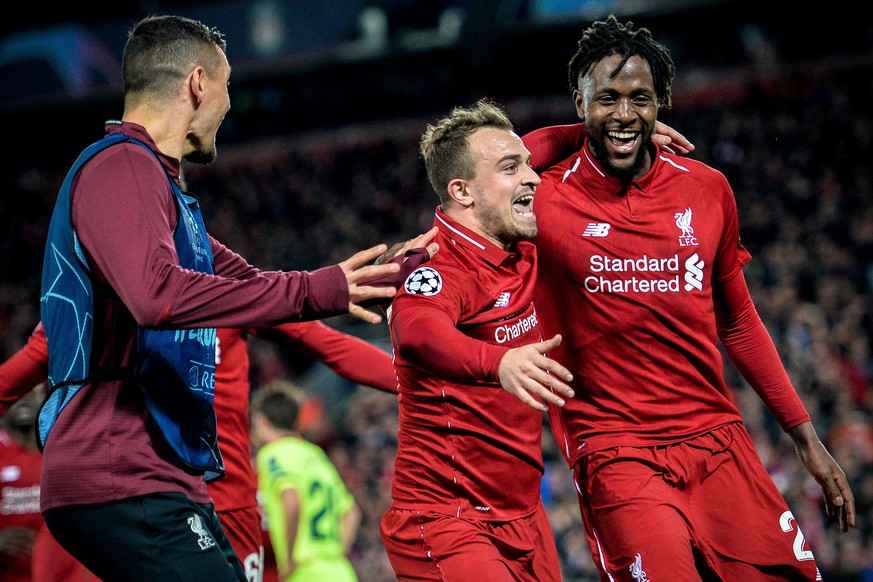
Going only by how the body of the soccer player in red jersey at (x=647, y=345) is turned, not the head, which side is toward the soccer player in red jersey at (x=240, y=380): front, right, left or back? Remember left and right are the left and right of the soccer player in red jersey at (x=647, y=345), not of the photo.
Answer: right

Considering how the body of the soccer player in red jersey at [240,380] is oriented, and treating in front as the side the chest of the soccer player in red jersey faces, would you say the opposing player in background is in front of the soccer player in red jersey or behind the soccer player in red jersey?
behind

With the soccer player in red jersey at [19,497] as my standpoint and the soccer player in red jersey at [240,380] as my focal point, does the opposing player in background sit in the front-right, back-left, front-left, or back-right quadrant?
front-left

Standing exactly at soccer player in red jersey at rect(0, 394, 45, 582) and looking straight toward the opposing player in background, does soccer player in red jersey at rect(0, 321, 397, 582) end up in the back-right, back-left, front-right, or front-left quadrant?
front-right

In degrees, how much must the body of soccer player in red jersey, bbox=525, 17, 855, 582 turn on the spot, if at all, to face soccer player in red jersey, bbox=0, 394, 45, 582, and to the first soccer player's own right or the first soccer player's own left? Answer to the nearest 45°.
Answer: approximately 90° to the first soccer player's own right

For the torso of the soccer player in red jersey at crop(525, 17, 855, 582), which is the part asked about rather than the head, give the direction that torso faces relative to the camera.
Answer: toward the camera

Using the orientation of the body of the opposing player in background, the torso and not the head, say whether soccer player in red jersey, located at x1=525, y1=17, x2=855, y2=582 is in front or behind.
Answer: behind

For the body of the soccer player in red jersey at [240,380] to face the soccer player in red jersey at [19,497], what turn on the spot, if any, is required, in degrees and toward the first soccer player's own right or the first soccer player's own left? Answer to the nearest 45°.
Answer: approximately 135° to the first soccer player's own right
